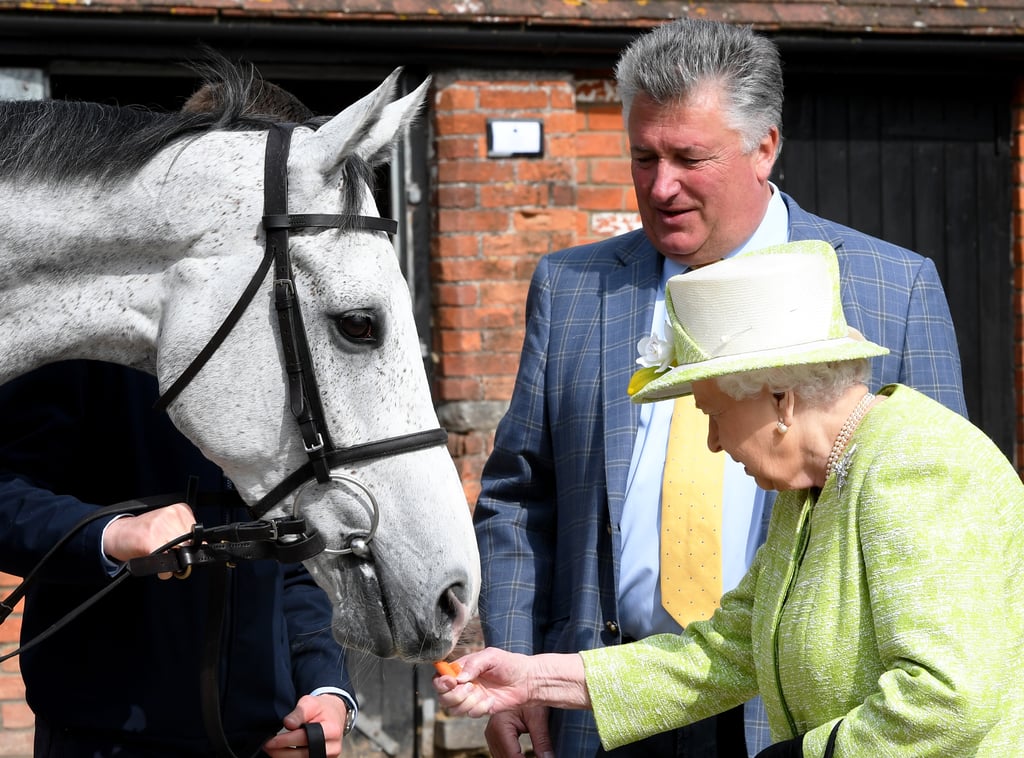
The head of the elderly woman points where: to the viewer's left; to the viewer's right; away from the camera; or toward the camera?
to the viewer's left

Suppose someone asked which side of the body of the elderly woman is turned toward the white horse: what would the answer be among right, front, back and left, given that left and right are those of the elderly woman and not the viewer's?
front

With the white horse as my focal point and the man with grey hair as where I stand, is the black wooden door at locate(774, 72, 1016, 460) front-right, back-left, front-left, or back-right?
back-right

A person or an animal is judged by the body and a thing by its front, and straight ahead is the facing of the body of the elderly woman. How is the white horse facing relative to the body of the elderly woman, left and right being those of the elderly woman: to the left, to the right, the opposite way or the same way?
the opposite way

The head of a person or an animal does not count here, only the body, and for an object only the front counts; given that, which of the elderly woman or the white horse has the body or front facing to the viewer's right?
the white horse

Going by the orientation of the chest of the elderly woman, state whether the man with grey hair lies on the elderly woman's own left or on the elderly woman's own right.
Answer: on the elderly woman's own right

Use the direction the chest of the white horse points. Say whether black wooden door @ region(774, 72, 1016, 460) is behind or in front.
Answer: in front

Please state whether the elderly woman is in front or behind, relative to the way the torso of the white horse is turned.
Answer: in front

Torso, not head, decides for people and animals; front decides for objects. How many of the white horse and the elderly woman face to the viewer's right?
1

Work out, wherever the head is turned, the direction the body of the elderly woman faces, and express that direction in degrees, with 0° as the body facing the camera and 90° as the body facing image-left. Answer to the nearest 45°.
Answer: approximately 90°

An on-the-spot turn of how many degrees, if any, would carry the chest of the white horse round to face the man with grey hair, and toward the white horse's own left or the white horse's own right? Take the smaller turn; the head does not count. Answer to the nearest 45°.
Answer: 0° — it already faces them

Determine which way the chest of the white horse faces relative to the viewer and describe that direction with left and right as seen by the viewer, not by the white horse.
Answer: facing to the right of the viewer

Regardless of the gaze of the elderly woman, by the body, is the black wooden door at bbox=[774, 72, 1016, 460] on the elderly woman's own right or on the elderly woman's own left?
on the elderly woman's own right
